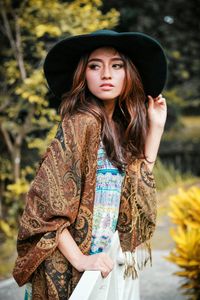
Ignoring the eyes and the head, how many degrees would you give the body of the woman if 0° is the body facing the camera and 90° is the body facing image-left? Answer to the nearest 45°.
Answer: approximately 315°

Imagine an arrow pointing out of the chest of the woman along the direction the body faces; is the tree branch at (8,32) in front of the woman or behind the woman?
behind

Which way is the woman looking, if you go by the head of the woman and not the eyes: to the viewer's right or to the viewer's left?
to the viewer's left

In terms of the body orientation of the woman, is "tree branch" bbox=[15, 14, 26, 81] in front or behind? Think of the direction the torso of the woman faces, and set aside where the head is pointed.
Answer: behind
